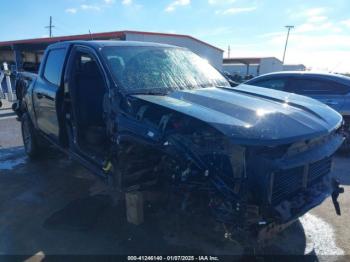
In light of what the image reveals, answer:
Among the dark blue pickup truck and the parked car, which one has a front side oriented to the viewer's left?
the parked car

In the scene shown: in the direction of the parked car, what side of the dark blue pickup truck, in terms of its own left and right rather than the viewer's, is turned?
left

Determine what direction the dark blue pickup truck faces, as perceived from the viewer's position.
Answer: facing the viewer and to the right of the viewer

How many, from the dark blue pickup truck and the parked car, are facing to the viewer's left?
1

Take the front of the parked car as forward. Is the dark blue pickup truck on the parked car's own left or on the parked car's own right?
on the parked car's own left

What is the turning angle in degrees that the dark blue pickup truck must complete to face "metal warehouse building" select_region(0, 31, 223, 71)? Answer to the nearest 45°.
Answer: approximately 135° to its left

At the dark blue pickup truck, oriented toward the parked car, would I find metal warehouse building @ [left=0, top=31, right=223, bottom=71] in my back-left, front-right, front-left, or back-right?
front-left

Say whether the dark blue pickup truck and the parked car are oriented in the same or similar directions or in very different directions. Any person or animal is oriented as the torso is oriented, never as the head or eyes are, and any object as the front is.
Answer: very different directions

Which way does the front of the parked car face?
to the viewer's left

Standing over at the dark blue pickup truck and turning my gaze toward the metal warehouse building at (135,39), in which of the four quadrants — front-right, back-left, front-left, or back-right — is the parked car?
front-right

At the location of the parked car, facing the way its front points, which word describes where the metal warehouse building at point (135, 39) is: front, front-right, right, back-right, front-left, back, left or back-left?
front-right
